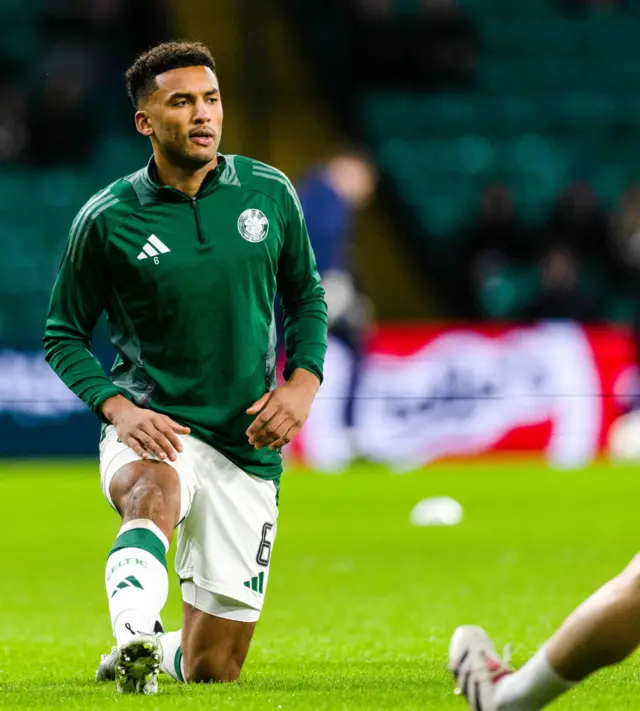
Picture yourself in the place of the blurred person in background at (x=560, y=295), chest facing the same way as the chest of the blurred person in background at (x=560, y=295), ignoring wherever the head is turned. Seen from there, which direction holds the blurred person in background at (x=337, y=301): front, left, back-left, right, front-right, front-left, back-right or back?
front-right

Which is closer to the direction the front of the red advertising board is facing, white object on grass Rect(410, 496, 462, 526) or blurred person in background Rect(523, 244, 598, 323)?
the white object on grass

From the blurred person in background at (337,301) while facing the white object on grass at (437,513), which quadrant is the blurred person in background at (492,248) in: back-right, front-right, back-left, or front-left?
back-left

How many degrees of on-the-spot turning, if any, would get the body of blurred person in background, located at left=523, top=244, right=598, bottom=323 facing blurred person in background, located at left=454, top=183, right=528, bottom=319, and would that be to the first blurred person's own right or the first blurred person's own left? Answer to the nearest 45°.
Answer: approximately 135° to the first blurred person's own right

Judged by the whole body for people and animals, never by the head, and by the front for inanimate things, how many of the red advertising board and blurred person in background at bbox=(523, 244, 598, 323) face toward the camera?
2

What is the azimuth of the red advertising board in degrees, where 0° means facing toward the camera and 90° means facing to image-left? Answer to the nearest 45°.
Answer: approximately 0°

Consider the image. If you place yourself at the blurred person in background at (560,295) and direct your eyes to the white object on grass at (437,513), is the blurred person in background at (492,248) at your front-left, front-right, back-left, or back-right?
back-right

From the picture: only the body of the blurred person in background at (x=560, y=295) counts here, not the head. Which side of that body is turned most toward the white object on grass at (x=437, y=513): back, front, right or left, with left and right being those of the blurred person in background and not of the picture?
front

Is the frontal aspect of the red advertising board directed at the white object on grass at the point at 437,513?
yes
